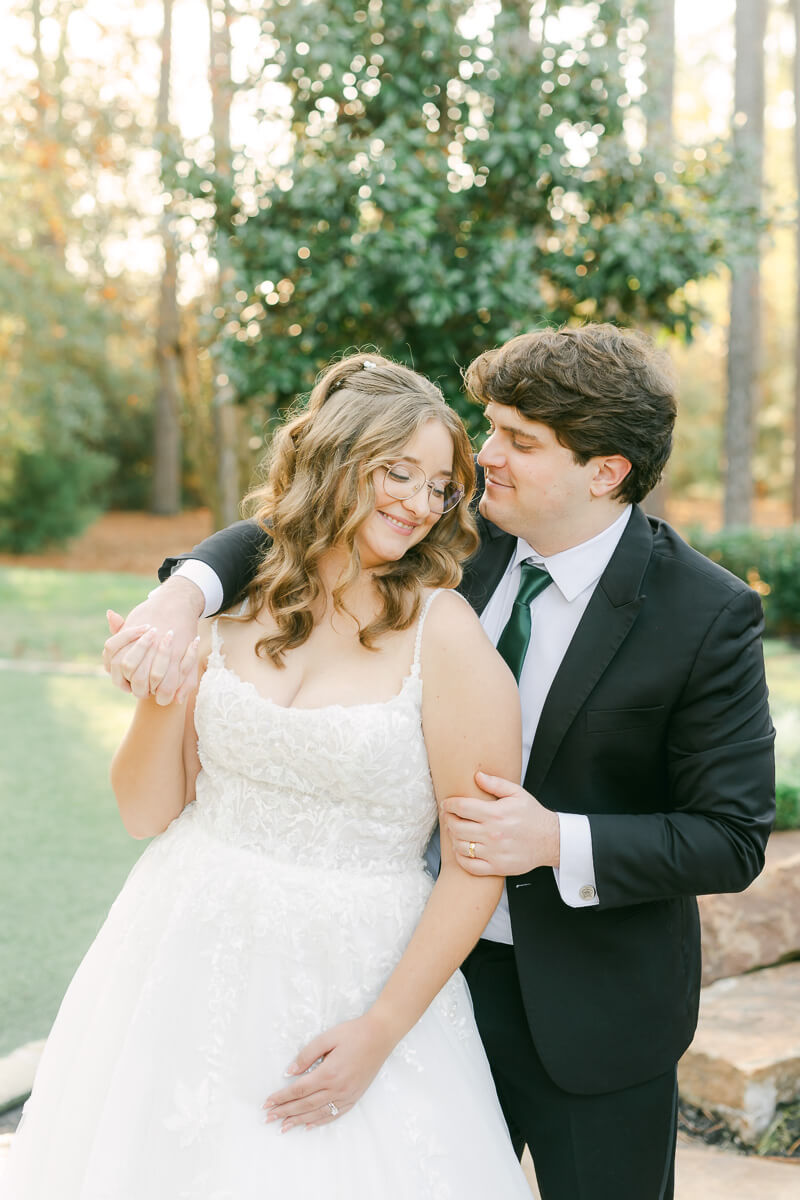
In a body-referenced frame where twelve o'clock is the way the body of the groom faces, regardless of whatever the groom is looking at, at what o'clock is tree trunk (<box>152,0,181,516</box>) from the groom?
The tree trunk is roughly at 4 o'clock from the groom.

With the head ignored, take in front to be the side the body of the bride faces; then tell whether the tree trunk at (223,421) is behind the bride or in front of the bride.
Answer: behind

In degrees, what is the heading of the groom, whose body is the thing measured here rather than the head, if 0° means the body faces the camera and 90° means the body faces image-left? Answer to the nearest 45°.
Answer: approximately 45°

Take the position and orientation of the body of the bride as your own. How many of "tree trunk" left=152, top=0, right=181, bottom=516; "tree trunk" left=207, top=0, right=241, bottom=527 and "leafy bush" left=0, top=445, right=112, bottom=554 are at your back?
3

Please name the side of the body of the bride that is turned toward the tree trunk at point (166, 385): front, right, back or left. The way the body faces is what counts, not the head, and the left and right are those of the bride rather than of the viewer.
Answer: back

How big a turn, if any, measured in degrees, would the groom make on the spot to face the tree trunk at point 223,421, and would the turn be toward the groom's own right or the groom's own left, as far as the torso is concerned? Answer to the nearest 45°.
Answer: approximately 135° to the groom's own right

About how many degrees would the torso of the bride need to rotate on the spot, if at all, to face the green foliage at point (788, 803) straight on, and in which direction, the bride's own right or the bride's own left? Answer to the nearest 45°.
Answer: approximately 135° to the bride's own left

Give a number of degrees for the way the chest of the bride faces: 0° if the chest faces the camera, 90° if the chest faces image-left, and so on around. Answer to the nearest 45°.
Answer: approximately 0°

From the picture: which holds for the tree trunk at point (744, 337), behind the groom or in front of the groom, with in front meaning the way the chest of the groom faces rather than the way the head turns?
behind
